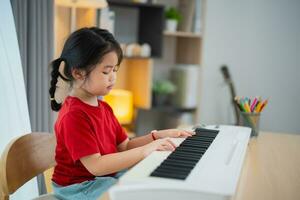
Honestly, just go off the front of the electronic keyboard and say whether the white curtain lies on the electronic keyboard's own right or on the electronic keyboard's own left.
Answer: on the electronic keyboard's own right

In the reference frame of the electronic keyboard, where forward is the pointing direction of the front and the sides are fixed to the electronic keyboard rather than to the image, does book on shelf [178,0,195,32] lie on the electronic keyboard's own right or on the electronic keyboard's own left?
on the electronic keyboard's own right

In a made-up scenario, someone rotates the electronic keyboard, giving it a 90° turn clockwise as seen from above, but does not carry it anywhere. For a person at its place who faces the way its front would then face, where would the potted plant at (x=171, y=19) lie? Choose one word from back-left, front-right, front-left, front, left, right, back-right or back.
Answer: front

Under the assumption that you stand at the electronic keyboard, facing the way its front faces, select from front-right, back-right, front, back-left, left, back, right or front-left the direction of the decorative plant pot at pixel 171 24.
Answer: right

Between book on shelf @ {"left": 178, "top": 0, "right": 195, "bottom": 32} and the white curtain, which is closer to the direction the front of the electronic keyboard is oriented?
the white curtain

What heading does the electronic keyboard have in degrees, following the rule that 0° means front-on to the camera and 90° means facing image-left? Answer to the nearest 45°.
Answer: approximately 90°

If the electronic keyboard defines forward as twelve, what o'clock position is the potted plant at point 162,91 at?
The potted plant is roughly at 3 o'clock from the electronic keyboard.
